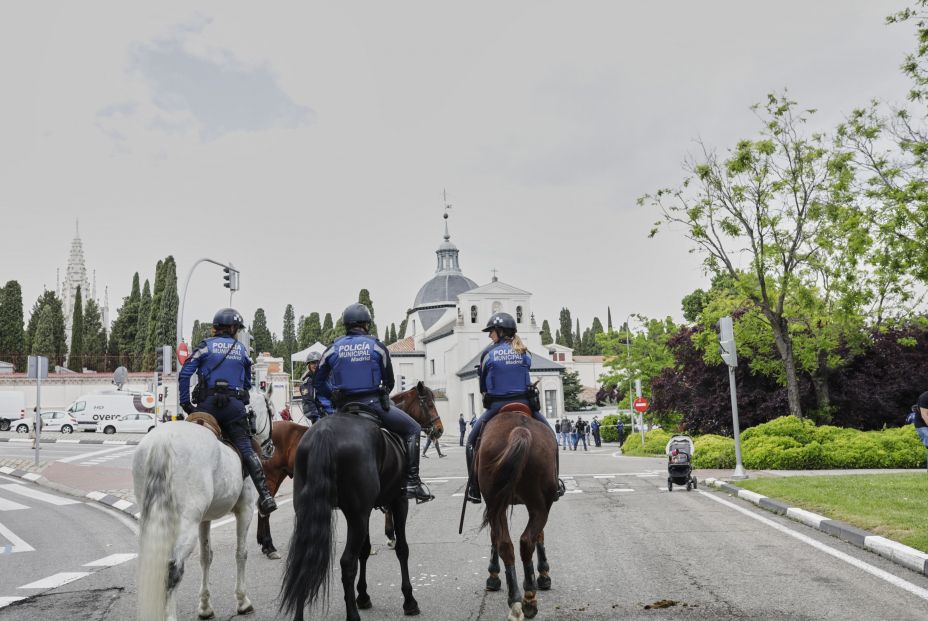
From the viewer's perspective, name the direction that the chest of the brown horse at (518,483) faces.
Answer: away from the camera

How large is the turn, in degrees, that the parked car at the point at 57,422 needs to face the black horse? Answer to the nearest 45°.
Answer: approximately 90° to its left

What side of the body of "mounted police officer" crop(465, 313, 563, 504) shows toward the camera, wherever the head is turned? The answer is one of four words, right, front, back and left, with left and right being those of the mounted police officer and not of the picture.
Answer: back

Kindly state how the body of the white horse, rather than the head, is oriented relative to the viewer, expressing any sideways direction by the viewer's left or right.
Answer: facing away from the viewer and to the right of the viewer

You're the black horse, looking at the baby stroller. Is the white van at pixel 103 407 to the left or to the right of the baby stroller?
left

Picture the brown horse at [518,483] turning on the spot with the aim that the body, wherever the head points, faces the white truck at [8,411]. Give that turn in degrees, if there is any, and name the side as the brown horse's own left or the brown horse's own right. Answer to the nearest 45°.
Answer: approximately 45° to the brown horse's own left

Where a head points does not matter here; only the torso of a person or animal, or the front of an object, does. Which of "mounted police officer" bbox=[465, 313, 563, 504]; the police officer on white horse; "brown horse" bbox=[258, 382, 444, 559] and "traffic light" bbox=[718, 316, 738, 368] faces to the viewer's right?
the brown horse

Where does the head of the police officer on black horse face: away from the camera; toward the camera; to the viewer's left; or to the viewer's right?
away from the camera

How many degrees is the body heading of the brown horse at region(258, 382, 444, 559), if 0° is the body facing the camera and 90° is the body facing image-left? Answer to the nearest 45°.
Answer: approximately 270°

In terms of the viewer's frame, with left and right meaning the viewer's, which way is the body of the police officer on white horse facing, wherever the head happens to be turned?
facing away from the viewer

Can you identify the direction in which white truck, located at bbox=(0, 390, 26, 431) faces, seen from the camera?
facing to the left of the viewer

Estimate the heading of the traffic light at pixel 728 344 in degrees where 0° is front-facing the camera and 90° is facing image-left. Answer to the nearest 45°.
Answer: approximately 180°

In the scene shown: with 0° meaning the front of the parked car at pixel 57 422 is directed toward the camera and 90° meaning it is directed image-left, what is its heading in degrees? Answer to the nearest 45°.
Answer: approximately 90°

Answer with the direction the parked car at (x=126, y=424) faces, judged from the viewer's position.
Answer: facing to the left of the viewer
